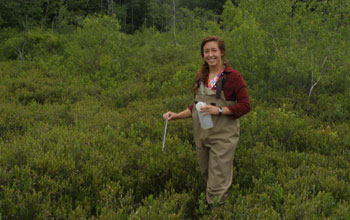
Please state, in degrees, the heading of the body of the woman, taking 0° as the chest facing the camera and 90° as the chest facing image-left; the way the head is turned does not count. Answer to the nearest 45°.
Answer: approximately 45°
